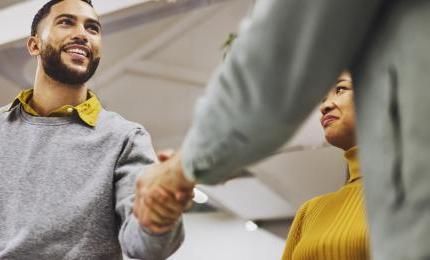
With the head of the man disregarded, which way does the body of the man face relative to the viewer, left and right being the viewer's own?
facing the viewer and to the right of the viewer

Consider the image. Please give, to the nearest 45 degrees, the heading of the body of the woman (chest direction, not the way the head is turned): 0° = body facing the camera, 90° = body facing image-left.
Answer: approximately 45°

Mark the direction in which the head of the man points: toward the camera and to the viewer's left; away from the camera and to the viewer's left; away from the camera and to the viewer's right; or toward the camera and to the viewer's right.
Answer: toward the camera and to the viewer's right

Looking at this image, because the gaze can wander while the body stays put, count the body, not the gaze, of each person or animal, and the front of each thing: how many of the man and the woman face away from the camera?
0

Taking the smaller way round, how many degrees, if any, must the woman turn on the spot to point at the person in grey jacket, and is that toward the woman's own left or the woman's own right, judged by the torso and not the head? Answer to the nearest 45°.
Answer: approximately 45° to the woman's own left

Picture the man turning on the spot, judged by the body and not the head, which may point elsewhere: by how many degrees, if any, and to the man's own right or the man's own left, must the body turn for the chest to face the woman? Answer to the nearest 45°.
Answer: approximately 45° to the man's own left

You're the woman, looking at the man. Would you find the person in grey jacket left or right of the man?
left

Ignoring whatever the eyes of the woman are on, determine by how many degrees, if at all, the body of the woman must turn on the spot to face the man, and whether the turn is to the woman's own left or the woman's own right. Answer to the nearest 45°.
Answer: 0° — they already face them

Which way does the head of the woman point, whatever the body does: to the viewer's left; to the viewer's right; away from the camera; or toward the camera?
to the viewer's left

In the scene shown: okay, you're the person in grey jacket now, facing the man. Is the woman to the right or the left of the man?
right
